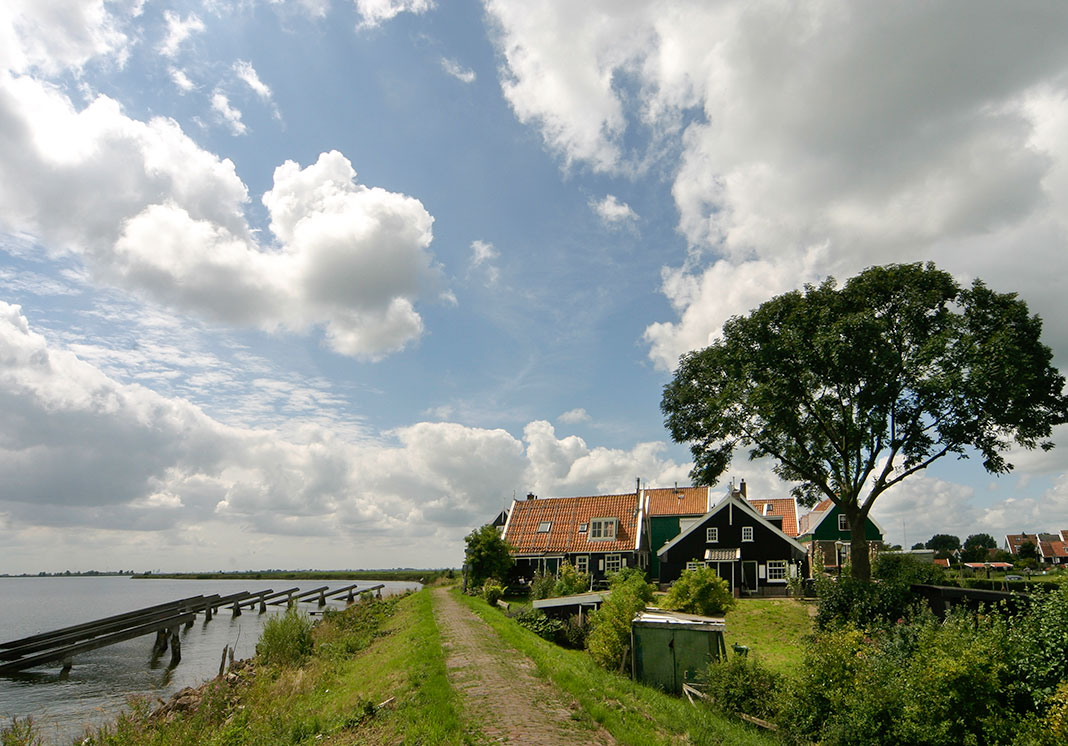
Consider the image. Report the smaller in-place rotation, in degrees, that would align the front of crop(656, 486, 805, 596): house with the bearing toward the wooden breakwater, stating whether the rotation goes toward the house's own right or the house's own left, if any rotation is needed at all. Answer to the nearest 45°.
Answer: approximately 45° to the house's own right

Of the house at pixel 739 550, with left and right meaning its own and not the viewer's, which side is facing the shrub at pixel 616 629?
front

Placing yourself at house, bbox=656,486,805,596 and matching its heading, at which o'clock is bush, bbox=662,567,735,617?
The bush is roughly at 12 o'clock from the house.

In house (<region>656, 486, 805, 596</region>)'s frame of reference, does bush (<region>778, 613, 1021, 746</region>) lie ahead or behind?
ahead

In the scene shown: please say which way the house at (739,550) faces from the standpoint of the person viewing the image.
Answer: facing the viewer

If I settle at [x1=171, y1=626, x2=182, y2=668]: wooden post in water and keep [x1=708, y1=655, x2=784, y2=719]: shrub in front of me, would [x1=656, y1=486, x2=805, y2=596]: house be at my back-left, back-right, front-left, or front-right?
front-left

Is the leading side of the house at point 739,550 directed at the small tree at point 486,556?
no

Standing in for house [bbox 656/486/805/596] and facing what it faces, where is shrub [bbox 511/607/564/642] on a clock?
The shrub is roughly at 1 o'clock from the house.

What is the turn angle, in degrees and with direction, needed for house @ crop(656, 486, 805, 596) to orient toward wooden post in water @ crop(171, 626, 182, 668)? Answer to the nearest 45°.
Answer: approximately 45° to its right

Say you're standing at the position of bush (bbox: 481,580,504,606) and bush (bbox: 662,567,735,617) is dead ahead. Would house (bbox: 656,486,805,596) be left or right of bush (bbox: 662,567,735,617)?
left

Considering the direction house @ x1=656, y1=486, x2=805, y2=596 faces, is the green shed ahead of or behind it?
ahead

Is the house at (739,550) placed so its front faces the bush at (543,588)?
no

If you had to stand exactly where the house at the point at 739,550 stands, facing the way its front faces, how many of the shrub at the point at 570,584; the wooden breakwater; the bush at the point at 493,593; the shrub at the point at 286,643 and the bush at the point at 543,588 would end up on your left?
0

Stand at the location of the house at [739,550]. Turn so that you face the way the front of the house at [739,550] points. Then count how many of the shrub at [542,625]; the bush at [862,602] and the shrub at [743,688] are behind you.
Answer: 0

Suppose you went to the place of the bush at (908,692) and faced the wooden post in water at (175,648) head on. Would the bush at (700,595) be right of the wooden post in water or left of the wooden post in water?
right
